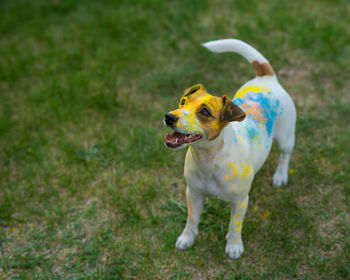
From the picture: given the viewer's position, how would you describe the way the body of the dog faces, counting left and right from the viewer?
facing the viewer and to the left of the viewer
